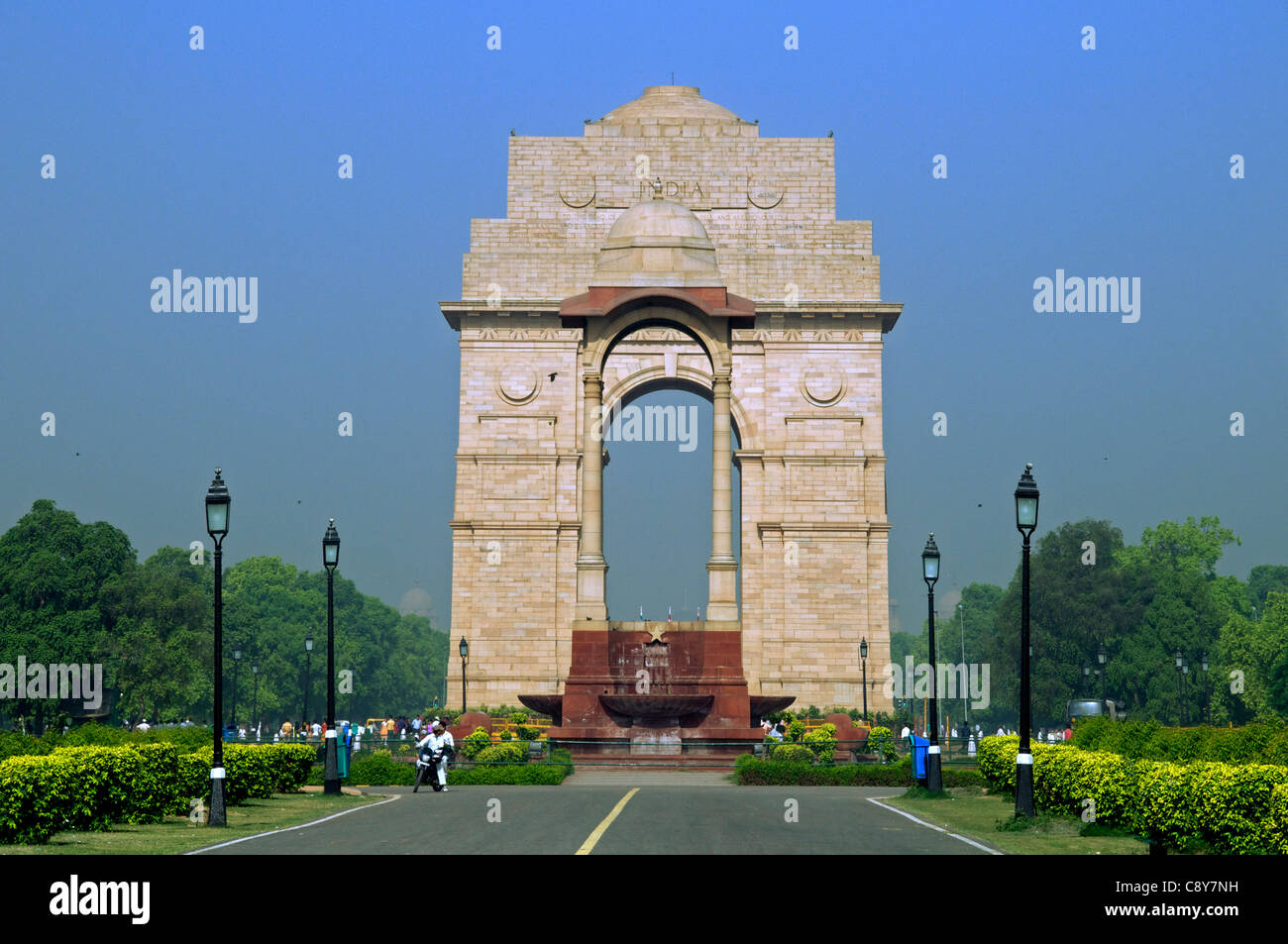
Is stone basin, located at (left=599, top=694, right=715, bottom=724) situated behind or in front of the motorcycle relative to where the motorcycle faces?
behind

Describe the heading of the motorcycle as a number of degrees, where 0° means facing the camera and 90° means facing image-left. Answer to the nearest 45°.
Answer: approximately 45°

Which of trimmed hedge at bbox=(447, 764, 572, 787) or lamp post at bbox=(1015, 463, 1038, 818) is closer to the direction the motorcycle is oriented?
the lamp post

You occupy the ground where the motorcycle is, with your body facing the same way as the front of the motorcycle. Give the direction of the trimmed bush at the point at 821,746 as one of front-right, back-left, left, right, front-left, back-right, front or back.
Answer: back

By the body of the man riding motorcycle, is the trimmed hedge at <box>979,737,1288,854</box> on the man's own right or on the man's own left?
on the man's own left

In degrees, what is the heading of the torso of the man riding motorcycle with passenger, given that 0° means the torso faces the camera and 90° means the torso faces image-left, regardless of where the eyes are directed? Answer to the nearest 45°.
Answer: approximately 45°

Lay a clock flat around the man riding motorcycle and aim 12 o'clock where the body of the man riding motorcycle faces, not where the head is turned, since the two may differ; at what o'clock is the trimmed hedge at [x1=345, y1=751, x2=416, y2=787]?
The trimmed hedge is roughly at 4 o'clock from the man riding motorcycle.

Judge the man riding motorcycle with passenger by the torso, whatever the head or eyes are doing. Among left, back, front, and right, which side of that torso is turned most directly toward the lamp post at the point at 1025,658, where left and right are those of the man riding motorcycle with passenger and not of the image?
left

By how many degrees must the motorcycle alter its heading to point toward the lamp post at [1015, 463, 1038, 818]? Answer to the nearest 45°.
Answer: approximately 90° to its left

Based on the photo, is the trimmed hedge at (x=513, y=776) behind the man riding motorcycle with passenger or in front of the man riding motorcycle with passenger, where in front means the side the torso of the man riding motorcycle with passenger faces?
behind

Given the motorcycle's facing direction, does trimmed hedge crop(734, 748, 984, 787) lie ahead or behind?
behind
